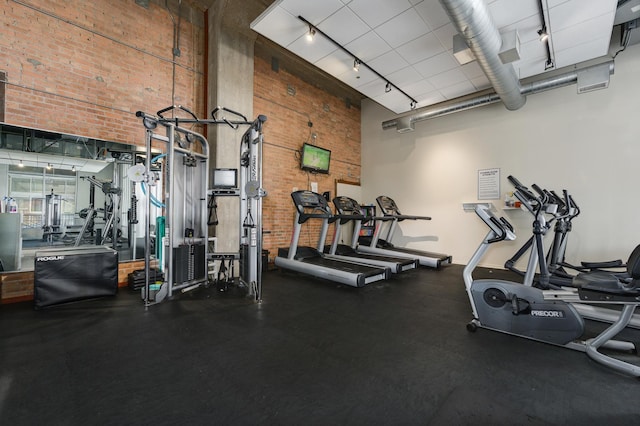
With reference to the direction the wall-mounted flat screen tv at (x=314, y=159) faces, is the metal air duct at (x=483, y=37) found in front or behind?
in front

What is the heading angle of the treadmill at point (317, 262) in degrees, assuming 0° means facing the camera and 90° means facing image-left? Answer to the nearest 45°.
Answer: approximately 135°

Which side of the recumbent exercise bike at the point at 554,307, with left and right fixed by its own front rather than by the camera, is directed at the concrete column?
front

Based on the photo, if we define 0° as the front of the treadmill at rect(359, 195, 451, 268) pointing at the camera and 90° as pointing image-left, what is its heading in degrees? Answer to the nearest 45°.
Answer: approximately 135°

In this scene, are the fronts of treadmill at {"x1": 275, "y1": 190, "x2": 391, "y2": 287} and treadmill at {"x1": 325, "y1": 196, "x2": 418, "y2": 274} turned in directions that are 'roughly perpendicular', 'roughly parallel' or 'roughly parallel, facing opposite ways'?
roughly parallel

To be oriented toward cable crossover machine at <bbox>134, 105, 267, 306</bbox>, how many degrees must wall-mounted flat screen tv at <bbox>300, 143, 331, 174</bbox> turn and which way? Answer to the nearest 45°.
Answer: approximately 90° to its right

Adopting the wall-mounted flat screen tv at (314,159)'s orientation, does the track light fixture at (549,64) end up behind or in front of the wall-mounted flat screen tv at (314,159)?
in front

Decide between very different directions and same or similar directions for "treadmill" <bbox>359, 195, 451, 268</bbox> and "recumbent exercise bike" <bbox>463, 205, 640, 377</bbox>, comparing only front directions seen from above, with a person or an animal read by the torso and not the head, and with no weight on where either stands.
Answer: same or similar directions

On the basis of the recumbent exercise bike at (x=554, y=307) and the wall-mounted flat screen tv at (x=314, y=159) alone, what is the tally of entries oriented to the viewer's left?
1

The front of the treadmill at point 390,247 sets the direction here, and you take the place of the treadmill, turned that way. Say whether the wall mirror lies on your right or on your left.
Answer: on your left

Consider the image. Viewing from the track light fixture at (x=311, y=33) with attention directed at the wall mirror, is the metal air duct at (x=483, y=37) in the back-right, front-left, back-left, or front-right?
back-left

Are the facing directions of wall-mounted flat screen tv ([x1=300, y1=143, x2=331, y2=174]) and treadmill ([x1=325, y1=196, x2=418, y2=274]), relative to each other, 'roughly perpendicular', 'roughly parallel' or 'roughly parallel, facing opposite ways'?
roughly parallel, facing opposite ways

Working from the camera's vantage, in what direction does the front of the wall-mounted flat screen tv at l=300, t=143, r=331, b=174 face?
facing the viewer and to the right of the viewer

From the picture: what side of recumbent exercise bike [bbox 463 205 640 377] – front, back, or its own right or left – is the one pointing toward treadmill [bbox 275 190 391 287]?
front

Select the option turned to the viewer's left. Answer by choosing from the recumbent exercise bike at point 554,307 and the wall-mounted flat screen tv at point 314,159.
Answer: the recumbent exercise bike

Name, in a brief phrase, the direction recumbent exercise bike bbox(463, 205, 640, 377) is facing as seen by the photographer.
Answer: facing to the left of the viewer
